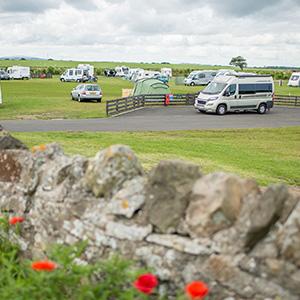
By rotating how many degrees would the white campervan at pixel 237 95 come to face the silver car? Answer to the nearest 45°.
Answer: approximately 45° to its right

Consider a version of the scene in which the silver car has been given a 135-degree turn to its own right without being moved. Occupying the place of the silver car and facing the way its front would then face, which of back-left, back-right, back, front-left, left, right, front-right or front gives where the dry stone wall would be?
right

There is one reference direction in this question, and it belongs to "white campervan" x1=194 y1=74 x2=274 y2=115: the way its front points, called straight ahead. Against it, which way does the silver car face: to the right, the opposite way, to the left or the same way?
to the right

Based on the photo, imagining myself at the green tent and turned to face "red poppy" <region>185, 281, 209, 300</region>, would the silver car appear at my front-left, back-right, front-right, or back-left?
front-right

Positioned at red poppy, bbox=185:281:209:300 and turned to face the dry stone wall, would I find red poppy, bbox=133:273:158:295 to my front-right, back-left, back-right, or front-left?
front-left

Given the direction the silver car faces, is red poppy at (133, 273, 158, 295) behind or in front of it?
behind

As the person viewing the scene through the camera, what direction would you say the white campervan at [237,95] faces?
facing the viewer and to the left of the viewer

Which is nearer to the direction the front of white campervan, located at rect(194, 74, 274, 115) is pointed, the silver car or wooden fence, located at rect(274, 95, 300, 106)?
the silver car

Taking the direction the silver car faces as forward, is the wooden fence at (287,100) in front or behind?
behind

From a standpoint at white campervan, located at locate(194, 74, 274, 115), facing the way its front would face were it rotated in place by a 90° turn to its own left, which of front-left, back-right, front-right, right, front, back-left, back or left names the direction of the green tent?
back

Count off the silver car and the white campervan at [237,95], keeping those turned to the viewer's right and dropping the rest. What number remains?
0

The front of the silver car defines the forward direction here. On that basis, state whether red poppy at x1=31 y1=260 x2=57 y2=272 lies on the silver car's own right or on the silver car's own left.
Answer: on the silver car's own left

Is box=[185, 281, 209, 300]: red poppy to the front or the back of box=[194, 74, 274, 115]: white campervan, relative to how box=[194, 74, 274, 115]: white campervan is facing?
to the front
